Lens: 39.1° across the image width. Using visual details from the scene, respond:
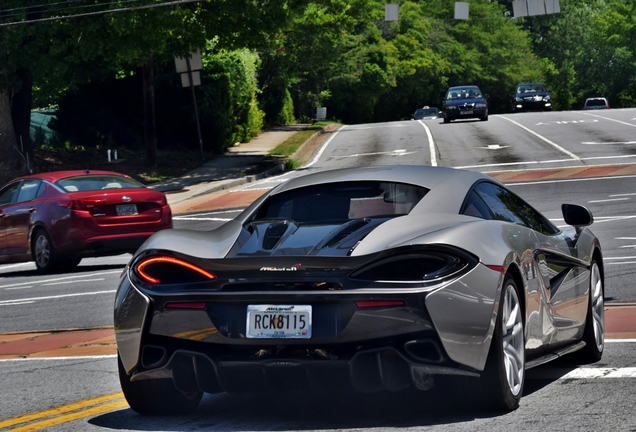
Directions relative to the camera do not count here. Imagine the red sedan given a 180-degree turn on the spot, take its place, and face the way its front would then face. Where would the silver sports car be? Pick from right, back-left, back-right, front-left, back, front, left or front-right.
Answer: front-right

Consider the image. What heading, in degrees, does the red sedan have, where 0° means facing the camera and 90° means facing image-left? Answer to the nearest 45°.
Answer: approximately 135°

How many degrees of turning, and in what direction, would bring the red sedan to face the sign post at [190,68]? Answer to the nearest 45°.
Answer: approximately 45° to its right
